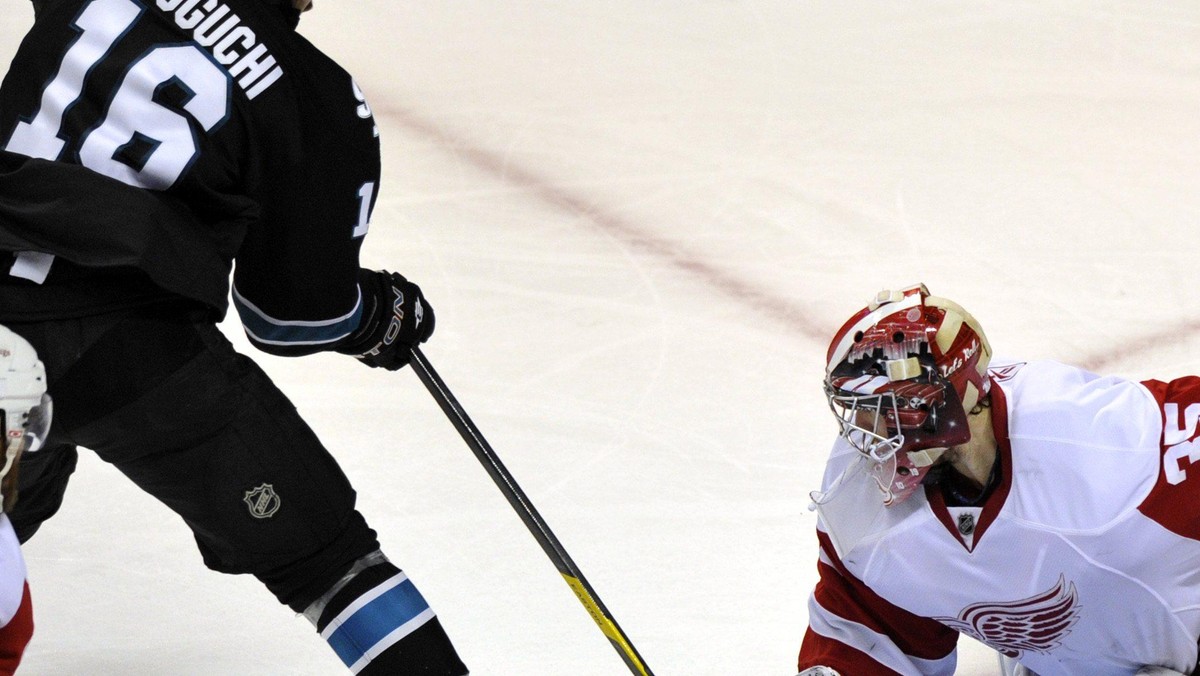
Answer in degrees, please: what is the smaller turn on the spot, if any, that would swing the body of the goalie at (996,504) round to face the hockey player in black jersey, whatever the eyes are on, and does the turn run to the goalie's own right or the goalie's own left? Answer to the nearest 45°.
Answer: approximately 45° to the goalie's own right

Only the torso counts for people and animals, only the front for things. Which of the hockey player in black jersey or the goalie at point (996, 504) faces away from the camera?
the hockey player in black jersey

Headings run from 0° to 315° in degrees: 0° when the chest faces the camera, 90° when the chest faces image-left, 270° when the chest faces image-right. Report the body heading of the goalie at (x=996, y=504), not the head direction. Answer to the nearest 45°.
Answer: approximately 45°

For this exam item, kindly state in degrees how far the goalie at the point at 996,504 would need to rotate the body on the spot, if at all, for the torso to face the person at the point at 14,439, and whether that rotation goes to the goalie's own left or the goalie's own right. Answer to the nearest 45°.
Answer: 0° — they already face them

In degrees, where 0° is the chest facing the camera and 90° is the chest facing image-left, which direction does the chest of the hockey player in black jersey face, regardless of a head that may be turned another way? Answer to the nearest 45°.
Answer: approximately 180°

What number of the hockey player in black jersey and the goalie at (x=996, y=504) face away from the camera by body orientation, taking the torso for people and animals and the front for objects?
1
